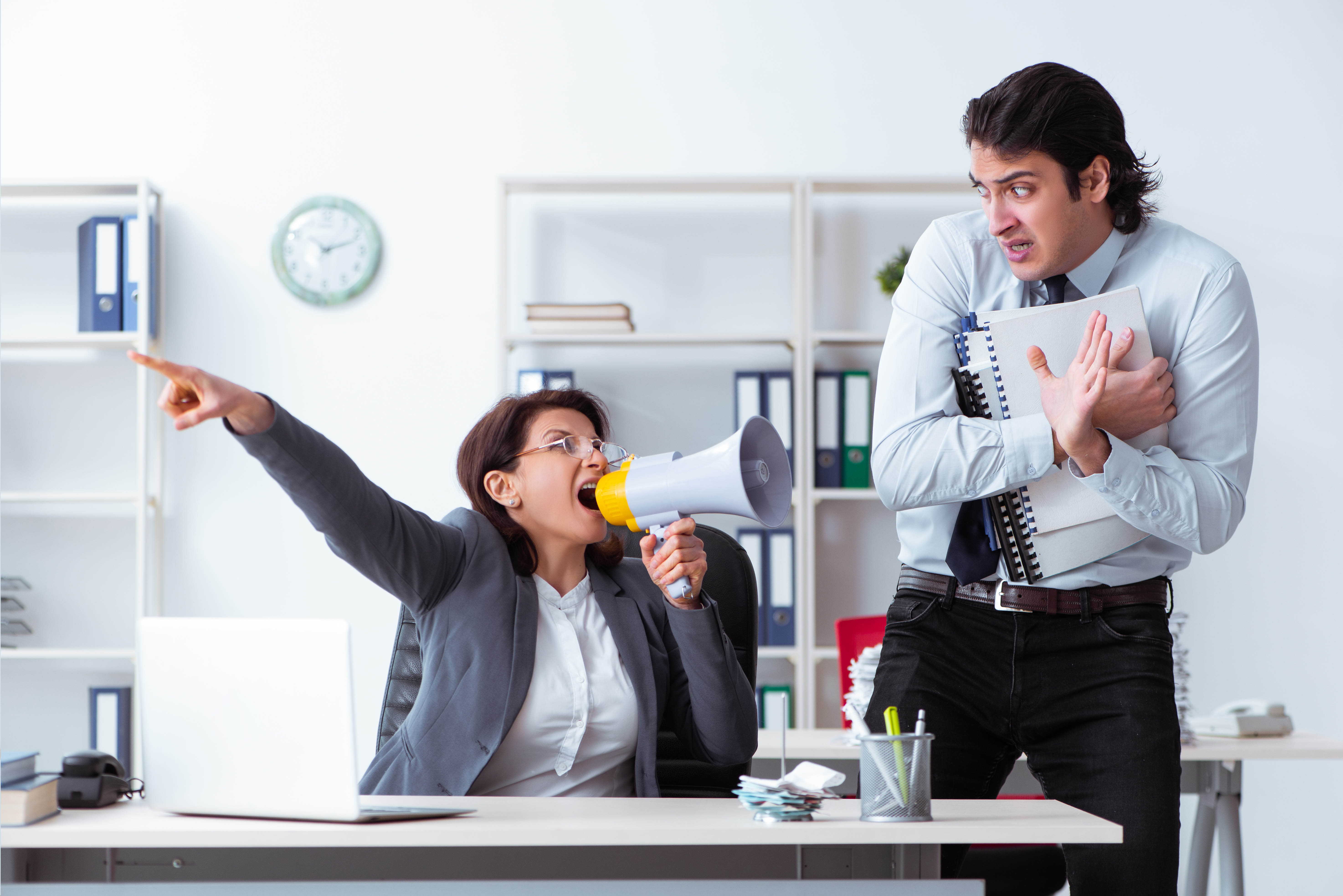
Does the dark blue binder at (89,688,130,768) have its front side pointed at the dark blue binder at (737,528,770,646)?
no

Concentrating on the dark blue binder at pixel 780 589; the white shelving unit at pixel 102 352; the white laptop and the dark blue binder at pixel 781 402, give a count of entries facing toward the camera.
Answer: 3

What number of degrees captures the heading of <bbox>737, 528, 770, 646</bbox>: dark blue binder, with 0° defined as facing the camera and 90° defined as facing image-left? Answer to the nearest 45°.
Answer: approximately 0°

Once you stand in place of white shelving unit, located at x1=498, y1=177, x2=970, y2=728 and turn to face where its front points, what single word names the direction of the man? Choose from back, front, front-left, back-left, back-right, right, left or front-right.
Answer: front

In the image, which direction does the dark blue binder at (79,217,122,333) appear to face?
toward the camera

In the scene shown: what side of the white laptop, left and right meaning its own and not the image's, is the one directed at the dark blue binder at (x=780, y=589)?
front

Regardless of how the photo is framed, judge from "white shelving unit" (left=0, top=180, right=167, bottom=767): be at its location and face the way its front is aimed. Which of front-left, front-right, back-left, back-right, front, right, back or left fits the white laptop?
front

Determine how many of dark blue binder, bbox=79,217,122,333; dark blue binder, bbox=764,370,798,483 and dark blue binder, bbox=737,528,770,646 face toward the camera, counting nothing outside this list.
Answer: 3

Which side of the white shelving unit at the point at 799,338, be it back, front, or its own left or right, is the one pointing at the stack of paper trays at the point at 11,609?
right

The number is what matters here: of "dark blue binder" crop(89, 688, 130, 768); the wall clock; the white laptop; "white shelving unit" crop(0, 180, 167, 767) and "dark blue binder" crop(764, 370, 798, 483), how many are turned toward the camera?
4

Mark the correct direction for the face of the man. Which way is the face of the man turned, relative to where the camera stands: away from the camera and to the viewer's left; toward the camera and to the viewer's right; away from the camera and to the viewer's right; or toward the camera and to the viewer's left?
toward the camera and to the viewer's left

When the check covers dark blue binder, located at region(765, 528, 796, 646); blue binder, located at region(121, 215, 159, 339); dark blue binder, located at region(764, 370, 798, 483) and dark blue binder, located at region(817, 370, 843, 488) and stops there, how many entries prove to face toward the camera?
4

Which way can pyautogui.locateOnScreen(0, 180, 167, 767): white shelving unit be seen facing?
toward the camera

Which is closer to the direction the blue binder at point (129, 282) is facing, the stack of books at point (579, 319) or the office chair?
the office chair

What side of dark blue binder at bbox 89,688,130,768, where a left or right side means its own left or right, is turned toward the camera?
front

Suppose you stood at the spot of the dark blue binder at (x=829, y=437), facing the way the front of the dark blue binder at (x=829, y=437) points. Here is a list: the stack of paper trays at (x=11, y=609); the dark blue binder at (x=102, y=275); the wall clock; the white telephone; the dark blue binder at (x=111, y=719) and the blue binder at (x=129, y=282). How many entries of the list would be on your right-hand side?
5

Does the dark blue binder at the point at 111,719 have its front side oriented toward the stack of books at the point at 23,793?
yes

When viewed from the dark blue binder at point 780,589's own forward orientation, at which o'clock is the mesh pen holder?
The mesh pen holder is roughly at 12 o'clock from the dark blue binder.
